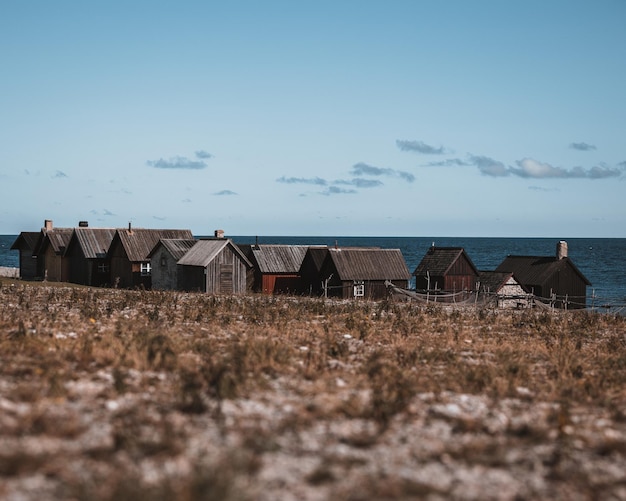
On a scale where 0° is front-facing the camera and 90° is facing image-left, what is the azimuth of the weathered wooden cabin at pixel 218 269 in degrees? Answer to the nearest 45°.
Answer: approximately 315°
